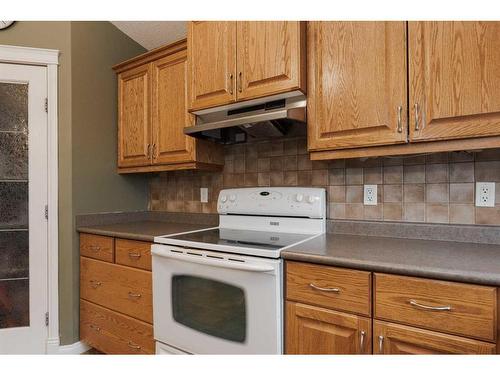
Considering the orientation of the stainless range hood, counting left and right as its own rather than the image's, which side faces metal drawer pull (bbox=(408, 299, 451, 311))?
left

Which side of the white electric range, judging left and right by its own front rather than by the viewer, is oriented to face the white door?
right

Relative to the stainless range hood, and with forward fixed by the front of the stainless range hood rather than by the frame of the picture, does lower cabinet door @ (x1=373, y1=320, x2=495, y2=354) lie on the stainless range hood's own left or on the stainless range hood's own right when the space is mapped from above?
on the stainless range hood's own left

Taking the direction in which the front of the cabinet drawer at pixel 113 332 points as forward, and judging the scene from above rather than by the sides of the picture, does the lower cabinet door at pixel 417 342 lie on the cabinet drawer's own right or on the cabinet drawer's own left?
on the cabinet drawer's own left

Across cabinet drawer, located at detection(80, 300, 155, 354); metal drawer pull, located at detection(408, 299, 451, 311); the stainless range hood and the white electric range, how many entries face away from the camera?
0

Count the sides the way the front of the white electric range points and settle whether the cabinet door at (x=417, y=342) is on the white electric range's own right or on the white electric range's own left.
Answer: on the white electric range's own left

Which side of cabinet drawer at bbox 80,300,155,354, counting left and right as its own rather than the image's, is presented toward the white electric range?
left

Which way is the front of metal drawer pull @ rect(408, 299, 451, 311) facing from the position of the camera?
facing the viewer

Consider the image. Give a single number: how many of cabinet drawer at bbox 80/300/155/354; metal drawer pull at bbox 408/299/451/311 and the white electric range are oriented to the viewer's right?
0

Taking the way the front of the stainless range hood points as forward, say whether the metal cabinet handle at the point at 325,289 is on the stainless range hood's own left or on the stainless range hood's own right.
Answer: on the stainless range hood's own left
